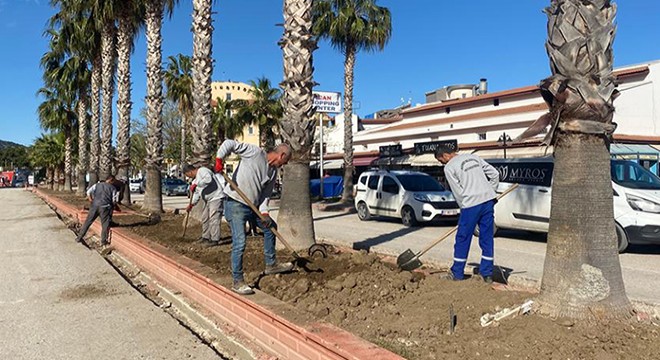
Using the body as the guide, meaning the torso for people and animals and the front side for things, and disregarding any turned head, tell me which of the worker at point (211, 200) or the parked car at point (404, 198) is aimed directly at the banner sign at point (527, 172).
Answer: the parked car

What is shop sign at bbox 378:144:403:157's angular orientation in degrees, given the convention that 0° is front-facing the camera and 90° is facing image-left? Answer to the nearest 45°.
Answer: approximately 45°

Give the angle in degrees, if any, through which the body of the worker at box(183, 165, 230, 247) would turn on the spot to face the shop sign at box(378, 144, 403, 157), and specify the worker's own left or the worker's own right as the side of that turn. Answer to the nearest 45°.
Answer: approximately 135° to the worker's own right

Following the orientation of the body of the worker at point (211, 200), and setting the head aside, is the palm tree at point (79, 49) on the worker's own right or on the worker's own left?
on the worker's own right

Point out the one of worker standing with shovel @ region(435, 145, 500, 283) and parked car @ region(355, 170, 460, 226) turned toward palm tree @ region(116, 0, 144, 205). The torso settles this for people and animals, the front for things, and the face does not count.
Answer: the worker standing with shovel

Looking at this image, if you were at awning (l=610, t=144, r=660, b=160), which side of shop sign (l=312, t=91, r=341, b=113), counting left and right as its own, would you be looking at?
left

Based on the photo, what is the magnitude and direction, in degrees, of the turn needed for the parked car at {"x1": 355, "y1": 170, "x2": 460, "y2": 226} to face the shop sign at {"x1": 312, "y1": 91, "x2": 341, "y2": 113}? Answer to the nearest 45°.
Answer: approximately 135° to its left

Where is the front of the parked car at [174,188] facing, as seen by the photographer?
facing the viewer and to the right of the viewer

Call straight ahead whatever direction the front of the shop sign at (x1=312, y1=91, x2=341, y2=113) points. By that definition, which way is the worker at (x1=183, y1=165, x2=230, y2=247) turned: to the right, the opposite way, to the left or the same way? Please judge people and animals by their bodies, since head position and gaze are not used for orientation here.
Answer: to the right

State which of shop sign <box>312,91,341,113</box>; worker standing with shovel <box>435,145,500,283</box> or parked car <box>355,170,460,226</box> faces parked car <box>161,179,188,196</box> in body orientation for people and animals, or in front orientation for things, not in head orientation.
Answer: the worker standing with shovel

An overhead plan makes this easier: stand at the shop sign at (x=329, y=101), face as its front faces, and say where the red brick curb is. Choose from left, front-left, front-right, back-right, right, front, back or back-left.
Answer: front
